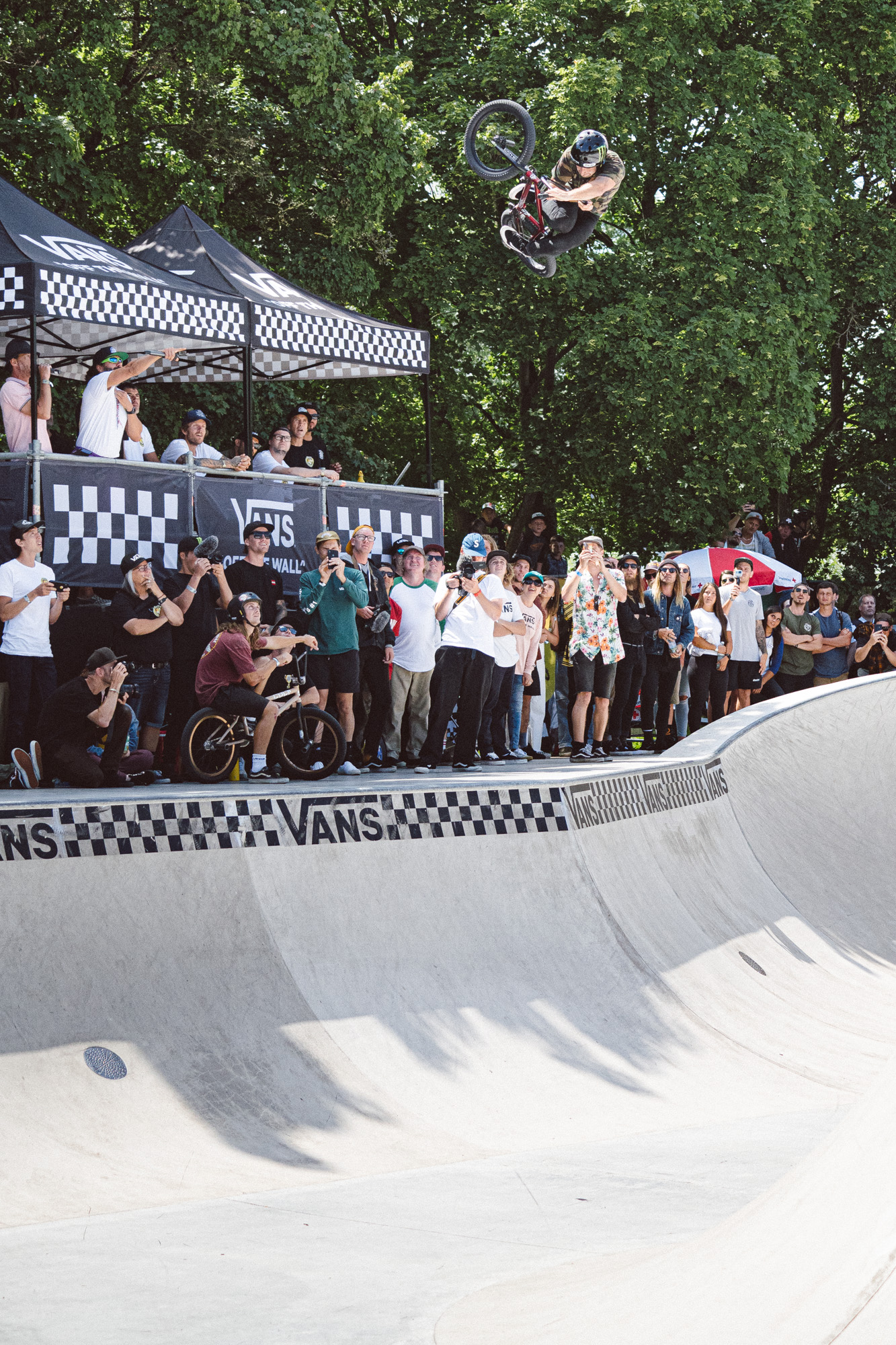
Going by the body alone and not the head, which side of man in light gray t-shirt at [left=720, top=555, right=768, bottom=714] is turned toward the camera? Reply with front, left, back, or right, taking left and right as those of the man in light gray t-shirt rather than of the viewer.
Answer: front

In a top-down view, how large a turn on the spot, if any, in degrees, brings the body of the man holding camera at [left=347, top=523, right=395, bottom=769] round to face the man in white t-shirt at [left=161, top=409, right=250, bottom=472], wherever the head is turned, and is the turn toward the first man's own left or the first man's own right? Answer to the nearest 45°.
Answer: approximately 180°

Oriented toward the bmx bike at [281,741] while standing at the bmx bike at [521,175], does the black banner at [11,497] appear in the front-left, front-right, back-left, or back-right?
front-right

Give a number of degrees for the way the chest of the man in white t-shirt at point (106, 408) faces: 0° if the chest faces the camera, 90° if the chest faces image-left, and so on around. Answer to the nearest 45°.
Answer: approximately 270°

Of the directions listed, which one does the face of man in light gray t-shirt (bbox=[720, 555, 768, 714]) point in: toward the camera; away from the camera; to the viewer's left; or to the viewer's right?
toward the camera

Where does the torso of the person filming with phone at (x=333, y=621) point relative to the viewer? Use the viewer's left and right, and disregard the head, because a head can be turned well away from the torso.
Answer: facing the viewer

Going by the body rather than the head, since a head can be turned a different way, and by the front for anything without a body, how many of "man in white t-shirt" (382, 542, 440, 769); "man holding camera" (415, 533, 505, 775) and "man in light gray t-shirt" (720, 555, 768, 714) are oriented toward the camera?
3

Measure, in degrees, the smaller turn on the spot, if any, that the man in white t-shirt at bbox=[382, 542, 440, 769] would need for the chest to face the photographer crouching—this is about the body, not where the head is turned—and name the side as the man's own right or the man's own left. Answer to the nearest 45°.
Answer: approximately 45° to the man's own right

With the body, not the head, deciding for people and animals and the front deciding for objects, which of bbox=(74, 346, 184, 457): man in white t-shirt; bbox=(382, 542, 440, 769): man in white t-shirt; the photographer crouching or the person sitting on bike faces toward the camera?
bbox=(382, 542, 440, 769): man in white t-shirt

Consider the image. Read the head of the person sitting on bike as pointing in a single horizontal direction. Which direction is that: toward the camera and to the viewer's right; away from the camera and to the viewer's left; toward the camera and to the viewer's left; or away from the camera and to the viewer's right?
toward the camera and to the viewer's right

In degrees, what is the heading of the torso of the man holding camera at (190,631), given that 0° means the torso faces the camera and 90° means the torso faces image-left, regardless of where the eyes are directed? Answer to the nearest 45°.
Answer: approximately 315°

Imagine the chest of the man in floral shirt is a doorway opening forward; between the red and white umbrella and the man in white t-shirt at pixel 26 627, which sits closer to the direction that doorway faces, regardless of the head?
the man in white t-shirt

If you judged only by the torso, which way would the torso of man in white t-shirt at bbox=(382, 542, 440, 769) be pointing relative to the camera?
toward the camera

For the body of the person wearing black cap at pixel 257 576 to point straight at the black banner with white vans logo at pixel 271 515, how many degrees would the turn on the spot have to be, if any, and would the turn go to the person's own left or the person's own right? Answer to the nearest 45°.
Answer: approximately 135° to the person's own left

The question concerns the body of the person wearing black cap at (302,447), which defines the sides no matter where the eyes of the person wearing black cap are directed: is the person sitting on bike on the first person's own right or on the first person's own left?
on the first person's own right

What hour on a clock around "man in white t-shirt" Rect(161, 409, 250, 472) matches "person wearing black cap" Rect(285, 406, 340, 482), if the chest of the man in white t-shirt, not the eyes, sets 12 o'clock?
The person wearing black cap is roughly at 9 o'clock from the man in white t-shirt.

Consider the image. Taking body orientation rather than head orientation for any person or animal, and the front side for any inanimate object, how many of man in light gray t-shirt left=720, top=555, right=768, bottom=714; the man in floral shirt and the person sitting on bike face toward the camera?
2
